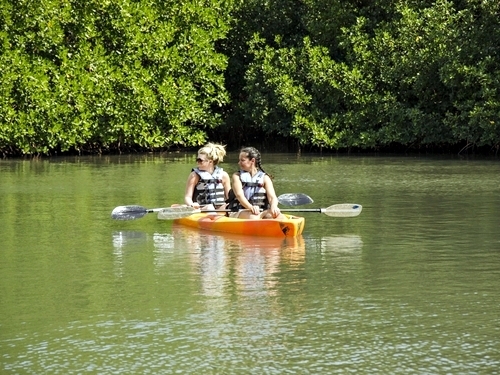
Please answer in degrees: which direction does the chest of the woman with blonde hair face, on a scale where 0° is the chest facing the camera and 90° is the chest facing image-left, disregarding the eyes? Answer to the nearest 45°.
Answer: approximately 0°
